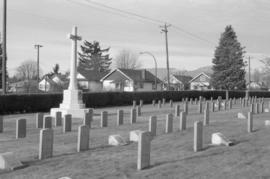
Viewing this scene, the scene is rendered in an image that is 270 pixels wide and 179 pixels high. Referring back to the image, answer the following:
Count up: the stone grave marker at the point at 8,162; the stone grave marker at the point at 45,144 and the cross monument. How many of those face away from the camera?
0

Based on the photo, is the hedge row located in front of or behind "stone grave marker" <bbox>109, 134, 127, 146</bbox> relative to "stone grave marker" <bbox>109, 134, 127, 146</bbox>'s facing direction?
behind

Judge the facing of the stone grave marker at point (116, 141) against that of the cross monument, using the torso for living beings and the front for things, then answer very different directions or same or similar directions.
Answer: same or similar directions

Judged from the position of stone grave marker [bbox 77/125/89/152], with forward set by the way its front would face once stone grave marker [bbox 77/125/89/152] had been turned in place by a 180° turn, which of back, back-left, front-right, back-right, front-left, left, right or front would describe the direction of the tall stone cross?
front-right

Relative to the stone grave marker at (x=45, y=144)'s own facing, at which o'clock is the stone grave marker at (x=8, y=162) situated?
the stone grave marker at (x=8, y=162) is roughly at 3 o'clock from the stone grave marker at (x=45, y=144).

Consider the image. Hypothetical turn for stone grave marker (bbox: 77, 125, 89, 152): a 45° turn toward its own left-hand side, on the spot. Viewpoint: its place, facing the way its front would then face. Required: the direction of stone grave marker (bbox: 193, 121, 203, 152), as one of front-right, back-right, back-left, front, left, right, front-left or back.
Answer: front

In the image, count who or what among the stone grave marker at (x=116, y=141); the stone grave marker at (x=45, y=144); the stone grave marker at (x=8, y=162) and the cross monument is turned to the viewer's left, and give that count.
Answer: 0

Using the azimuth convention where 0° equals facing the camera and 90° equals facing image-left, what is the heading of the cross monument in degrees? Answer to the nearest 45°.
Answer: approximately 315°

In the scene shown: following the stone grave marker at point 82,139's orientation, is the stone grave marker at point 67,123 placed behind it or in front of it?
behind

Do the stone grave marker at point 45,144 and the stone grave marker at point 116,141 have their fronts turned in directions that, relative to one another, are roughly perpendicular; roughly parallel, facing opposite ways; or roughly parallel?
roughly parallel

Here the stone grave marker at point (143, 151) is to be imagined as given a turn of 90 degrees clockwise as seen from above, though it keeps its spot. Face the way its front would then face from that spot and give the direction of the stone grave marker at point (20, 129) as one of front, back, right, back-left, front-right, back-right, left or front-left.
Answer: right

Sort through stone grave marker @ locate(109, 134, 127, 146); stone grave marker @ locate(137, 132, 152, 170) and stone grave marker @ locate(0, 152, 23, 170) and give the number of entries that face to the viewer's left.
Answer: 0

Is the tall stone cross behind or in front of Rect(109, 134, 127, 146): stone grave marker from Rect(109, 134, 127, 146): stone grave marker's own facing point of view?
behind

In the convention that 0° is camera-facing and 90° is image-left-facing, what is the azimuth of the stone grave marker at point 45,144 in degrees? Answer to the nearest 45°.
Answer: approximately 315°

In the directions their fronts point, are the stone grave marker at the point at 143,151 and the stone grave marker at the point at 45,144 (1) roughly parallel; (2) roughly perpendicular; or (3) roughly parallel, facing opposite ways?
roughly parallel

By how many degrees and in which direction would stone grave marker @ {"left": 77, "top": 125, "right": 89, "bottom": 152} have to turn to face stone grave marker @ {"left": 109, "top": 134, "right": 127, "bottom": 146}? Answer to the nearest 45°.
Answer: approximately 90° to its left

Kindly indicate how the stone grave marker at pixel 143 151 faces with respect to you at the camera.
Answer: facing the viewer and to the right of the viewer

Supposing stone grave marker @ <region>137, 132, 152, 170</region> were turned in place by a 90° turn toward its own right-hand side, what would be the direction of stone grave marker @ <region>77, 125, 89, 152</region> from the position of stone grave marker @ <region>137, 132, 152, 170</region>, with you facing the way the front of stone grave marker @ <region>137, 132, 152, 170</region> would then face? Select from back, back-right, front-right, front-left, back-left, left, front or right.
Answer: right

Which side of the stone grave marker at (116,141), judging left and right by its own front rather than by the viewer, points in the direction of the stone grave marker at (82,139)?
right

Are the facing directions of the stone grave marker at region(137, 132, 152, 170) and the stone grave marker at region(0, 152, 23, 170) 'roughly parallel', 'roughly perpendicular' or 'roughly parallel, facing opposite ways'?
roughly parallel
